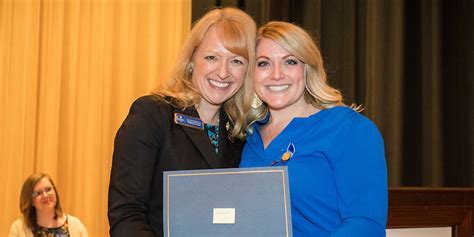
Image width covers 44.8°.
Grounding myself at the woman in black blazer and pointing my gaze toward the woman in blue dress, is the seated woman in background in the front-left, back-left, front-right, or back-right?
back-left

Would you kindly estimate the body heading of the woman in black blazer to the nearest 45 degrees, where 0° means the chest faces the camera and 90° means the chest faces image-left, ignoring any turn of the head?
approximately 315°

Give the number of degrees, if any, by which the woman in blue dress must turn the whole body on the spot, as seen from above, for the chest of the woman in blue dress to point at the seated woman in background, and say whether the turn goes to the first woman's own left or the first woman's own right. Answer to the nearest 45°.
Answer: approximately 90° to the first woman's own right

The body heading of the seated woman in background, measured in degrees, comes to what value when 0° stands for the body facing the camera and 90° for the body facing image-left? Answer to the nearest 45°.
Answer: approximately 315°

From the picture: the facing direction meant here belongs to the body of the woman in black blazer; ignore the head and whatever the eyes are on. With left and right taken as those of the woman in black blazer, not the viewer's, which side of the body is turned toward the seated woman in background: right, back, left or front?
back

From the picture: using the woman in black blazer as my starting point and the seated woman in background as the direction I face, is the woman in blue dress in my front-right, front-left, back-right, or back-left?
back-right
